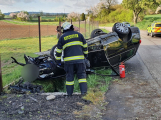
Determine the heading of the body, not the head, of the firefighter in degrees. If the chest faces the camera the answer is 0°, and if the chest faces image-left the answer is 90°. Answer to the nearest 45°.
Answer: approximately 180°

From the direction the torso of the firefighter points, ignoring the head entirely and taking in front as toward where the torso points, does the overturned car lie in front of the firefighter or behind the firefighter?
in front
